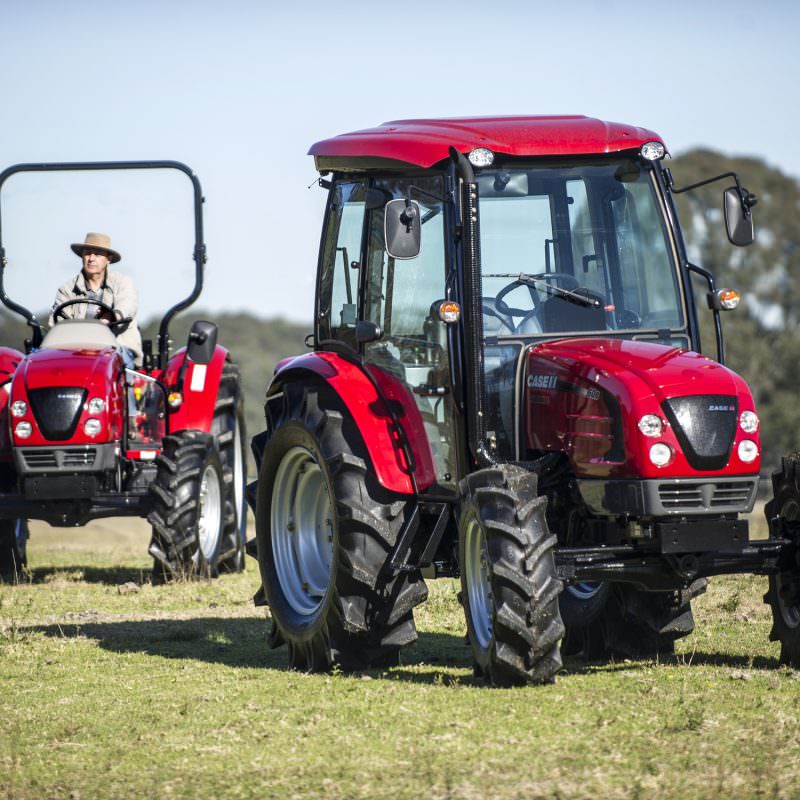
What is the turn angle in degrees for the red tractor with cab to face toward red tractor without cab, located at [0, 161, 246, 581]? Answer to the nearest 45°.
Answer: approximately 180°

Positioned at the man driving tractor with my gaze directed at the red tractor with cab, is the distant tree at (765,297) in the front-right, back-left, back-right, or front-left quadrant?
back-left

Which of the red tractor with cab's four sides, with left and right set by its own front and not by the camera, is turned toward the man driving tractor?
back

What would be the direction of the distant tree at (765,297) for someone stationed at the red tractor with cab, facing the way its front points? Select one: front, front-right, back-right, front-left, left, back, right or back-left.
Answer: back-left
